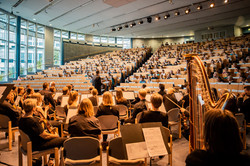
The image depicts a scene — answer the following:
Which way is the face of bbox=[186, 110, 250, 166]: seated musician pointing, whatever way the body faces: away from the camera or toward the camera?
away from the camera

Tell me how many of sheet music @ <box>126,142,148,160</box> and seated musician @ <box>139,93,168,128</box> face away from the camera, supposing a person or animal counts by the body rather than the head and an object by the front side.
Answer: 1

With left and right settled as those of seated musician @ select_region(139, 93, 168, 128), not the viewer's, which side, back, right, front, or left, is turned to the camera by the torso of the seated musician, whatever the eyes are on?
back

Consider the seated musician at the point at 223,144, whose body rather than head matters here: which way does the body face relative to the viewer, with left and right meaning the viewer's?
facing away from the viewer

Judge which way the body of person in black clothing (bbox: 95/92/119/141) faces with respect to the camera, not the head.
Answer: away from the camera

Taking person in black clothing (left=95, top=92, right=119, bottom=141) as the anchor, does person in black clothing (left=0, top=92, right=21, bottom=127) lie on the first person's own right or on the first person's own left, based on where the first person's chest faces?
on the first person's own left

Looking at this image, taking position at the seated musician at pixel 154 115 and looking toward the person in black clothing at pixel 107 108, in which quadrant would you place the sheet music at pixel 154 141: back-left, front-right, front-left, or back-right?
back-left

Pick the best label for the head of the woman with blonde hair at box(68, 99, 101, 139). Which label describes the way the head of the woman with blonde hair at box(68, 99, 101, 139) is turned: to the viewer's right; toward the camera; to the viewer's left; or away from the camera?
away from the camera

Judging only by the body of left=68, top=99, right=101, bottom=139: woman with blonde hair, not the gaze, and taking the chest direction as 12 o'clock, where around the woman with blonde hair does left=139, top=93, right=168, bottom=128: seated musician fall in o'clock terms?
The seated musician is roughly at 3 o'clock from the woman with blonde hair.

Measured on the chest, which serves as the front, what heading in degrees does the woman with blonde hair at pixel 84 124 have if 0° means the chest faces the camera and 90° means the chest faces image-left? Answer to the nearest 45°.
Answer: approximately 180°

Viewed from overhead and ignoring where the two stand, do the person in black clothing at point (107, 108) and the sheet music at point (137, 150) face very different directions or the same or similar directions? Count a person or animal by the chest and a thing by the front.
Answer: very different directions

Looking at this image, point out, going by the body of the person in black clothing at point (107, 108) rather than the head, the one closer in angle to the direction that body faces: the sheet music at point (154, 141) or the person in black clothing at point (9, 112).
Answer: the person in black clothing

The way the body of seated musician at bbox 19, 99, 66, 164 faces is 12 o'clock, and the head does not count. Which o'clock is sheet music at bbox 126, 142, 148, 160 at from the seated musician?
The sheet music is roughly at 3 o'clock from the seated musician.

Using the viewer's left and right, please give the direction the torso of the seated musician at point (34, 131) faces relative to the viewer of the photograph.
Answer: facing away from the viewer and to the right of the viewer

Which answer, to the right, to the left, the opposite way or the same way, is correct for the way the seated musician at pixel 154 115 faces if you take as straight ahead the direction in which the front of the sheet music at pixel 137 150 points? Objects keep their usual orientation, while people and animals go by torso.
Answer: the opposite way

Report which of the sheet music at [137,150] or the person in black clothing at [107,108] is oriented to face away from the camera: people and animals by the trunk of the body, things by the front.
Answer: the person in black clothing
